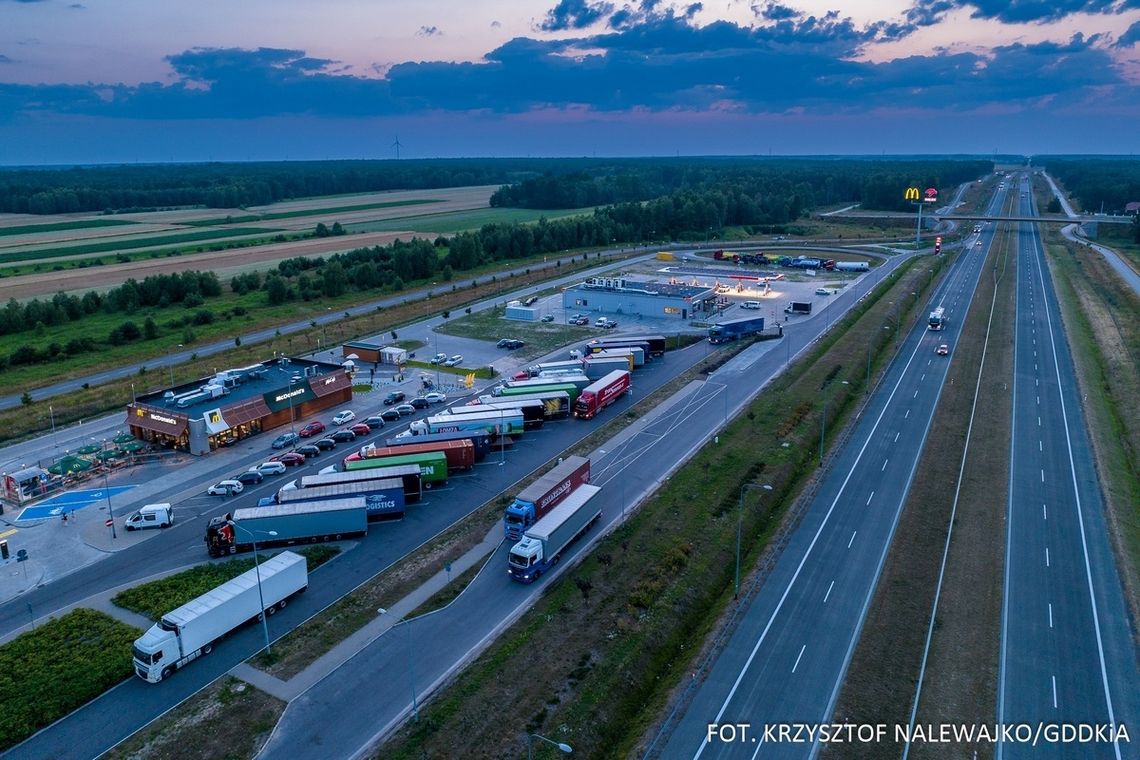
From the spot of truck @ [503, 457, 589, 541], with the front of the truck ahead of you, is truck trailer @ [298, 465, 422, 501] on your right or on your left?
on your right

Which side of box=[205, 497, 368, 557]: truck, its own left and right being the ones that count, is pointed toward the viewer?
left

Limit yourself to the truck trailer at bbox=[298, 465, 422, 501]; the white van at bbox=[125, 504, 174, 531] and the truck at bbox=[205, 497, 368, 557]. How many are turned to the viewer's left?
3

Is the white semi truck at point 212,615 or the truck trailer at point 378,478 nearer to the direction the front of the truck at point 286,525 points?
the white semi truck

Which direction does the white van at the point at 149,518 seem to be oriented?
to the viewer's left

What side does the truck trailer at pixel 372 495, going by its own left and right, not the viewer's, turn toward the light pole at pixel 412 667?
left

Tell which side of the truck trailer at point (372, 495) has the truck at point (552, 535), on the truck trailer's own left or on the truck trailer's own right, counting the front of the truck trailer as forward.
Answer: on the truck trailer's own left

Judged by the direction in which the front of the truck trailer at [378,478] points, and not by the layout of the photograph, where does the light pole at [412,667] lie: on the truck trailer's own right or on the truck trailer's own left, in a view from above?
on the truck trailer's own left

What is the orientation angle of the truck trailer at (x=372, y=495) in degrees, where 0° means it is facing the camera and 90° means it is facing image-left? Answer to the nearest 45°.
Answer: approximately 90°

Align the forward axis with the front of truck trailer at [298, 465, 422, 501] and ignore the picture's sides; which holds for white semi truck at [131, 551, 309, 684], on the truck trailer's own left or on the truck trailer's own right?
on the truck trailer's own left

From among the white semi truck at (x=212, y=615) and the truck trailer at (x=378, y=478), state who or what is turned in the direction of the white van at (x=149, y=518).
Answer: the truck trailer

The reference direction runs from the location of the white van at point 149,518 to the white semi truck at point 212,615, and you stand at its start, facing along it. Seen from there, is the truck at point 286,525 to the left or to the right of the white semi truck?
left
